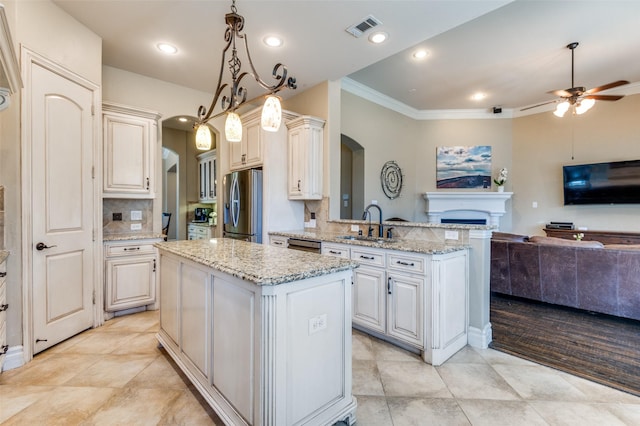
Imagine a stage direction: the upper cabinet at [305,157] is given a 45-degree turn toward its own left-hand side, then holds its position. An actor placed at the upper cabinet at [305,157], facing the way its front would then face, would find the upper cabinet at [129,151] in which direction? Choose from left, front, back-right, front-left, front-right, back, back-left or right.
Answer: right

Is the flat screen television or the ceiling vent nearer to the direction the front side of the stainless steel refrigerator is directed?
the ceiling vent

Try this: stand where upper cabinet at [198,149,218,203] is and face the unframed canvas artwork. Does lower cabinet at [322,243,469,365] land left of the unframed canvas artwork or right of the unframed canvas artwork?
right

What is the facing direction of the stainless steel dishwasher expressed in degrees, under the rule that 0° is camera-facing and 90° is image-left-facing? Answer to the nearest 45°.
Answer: approximately 45°

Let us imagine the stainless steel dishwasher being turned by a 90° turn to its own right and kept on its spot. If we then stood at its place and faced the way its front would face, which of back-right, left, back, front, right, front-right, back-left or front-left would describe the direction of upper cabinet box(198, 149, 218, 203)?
front

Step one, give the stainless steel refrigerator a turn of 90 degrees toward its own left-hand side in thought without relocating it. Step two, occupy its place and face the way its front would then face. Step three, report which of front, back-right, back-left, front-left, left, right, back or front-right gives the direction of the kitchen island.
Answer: front-right

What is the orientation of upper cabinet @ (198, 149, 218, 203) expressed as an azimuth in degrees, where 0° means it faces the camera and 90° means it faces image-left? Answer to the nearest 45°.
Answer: approximately 45°

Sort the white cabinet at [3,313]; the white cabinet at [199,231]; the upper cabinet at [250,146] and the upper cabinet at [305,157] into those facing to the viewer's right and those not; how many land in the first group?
1

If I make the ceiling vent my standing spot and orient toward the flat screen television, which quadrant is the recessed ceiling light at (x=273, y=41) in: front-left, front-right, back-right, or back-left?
back-left

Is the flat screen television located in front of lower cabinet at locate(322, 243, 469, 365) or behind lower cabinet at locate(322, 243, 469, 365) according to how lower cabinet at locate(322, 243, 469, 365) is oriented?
behind

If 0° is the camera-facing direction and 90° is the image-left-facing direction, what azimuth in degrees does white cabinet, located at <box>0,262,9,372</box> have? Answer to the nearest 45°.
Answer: approximately 270°

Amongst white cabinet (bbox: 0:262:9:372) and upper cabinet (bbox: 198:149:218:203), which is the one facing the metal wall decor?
the white cabinet

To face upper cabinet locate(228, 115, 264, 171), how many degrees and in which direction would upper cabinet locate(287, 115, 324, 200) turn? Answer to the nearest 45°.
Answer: approximately 45° to its right

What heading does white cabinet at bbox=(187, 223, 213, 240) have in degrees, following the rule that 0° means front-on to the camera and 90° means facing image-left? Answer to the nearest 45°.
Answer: approximately 45°

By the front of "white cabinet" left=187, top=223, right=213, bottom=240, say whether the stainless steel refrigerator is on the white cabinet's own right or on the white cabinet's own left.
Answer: on the white cabinet's own left
